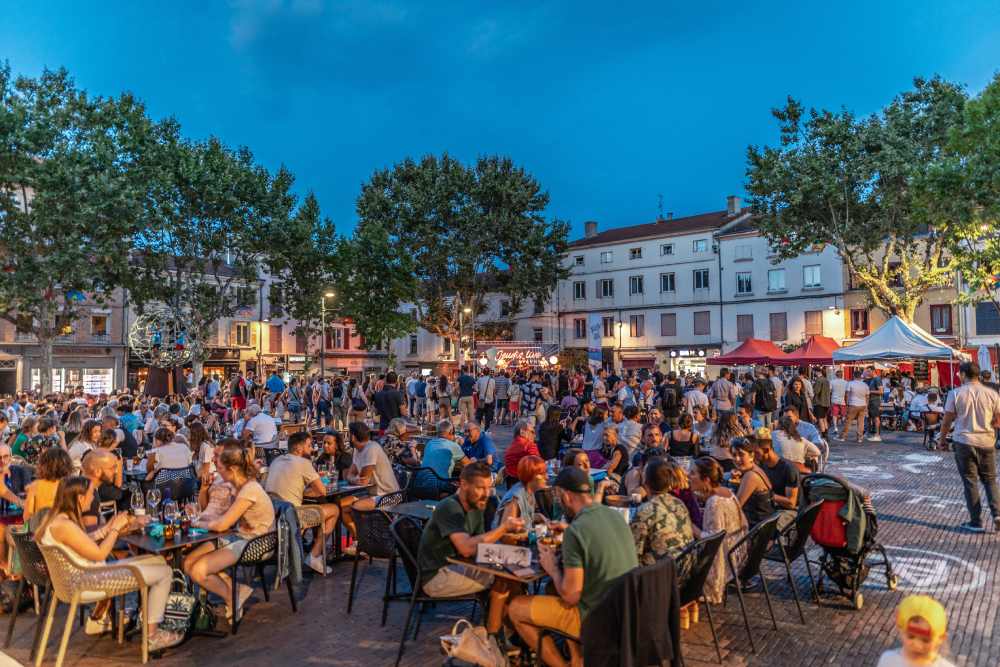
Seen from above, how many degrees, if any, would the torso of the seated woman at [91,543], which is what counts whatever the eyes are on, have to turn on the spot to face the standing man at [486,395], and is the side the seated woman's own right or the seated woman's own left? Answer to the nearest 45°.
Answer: approximately 45° to the seated woman's own left

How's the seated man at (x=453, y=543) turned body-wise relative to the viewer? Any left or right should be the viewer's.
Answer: facing to the right of the viewer

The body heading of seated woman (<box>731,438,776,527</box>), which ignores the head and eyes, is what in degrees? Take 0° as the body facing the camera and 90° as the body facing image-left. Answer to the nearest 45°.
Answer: approximately 90°

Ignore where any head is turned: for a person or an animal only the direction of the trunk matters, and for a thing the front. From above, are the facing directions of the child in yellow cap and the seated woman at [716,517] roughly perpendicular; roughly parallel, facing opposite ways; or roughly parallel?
roughly perpendicular

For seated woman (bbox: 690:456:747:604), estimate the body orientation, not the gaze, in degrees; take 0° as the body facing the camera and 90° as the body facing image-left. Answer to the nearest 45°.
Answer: approximately 90°

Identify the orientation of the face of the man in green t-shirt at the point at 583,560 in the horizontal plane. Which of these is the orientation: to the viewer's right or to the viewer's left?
to the viewer's left
